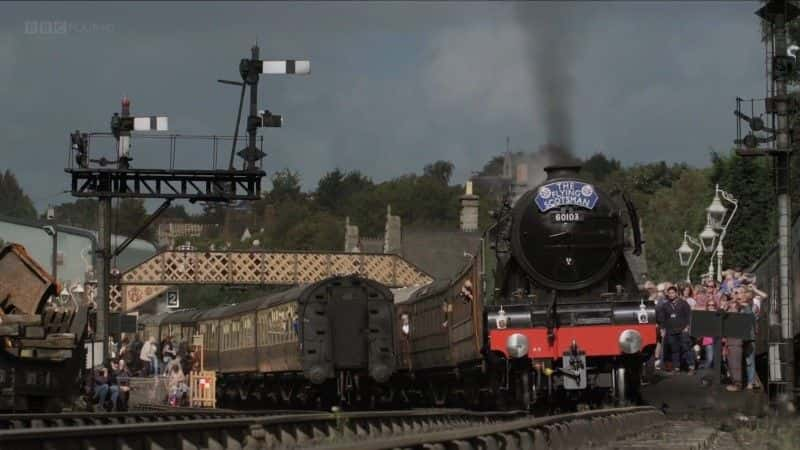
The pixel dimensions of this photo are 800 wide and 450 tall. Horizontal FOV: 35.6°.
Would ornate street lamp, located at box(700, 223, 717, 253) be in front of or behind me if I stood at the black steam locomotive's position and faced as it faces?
behind

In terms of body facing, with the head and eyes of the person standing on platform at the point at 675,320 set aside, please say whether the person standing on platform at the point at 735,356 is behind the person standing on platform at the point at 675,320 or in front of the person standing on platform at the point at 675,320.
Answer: in front

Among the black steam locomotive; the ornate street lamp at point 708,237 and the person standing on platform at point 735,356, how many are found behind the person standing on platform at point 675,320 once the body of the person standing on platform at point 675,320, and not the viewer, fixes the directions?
1

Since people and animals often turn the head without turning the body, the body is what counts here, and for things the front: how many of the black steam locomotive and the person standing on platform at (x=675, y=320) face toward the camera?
2

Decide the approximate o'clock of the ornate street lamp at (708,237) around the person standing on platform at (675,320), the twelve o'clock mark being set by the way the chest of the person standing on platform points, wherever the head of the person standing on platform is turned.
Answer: The ornate street lamp is roughly at 6 o'clock from the person standing on platform.

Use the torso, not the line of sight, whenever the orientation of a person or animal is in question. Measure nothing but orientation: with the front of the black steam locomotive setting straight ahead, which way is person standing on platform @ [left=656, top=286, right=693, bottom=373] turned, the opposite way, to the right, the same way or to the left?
the same way

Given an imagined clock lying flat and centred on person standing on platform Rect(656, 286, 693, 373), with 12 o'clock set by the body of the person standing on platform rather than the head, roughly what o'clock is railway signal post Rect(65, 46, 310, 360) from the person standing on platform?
The railway signal post is roughly at 4 o'clock from the person standing on platform.

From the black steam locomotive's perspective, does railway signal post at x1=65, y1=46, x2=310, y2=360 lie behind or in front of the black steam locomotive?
behind

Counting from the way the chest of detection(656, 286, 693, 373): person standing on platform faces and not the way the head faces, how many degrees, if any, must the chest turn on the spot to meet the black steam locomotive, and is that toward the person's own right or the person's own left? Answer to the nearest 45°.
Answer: approximately 45° to the person's own right

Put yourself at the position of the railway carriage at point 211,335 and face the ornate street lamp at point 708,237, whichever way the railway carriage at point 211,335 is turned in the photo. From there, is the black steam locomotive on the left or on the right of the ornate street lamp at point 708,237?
right

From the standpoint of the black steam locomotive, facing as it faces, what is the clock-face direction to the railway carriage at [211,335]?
The railway carriage is roughly at 5 o'clock from the black steam locomotive.

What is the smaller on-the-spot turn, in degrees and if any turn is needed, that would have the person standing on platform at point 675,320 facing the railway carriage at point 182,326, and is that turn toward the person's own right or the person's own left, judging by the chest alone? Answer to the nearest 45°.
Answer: approximately 135° to the person's own right

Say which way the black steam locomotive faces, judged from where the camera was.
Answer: facing the viewer

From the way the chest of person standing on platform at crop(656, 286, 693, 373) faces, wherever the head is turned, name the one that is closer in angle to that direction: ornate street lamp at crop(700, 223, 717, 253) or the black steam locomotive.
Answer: the black steam locomotive
